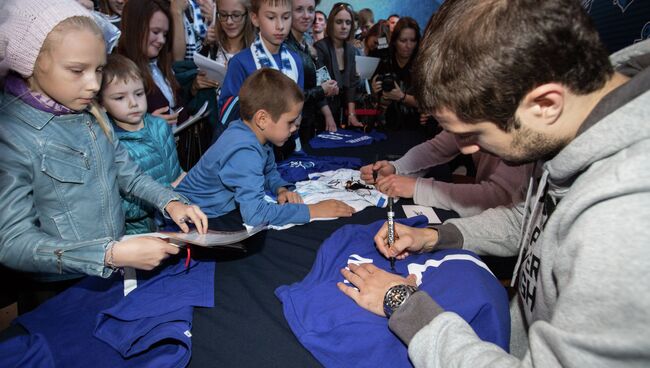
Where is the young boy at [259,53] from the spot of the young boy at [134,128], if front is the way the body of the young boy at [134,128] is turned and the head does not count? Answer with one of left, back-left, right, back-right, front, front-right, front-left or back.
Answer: left

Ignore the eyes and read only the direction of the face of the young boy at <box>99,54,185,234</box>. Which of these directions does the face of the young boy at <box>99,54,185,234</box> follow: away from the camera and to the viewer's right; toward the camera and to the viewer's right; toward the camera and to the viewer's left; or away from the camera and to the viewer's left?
toward the camera and to the viewer's right

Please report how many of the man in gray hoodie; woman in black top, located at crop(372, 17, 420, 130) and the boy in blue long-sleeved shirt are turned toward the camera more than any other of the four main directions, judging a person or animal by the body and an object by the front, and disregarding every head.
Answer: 1

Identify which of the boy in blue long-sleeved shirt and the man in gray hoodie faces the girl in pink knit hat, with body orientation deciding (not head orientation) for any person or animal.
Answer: the man in gray hoodie

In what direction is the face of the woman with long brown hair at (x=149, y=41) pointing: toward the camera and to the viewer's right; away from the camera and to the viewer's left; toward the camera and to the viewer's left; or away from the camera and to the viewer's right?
toward the camera and to the viewer's right

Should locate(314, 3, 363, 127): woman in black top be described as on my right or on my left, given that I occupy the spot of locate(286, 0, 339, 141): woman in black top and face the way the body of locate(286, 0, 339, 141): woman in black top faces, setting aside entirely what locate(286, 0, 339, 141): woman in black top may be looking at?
on my left

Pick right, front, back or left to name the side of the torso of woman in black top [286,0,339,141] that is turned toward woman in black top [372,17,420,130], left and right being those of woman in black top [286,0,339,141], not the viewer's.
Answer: left

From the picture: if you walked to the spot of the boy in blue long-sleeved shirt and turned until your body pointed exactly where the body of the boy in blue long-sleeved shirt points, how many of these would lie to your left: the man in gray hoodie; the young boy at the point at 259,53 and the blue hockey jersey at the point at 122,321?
1

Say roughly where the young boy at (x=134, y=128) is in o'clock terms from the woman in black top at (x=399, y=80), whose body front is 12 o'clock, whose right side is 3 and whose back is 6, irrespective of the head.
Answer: The young boy is roughly at 1 o'clock from the woman in black top.

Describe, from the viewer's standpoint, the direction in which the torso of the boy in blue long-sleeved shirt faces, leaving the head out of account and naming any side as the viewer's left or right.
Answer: facing to the right of the viewer

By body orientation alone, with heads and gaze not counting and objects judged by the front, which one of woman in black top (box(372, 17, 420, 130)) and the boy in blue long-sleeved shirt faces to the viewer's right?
the boy in blue long-sleeved shirt

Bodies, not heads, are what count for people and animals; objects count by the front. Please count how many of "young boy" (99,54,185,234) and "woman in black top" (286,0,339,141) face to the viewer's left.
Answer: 0

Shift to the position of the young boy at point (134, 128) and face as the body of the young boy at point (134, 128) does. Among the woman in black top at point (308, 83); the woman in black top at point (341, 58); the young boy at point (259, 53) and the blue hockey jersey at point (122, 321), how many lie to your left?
3

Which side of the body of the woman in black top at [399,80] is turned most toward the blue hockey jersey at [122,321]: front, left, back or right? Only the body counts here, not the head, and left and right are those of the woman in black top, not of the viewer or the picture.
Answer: front

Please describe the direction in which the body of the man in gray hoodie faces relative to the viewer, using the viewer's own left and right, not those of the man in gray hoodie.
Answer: facing to the left of the viewer
